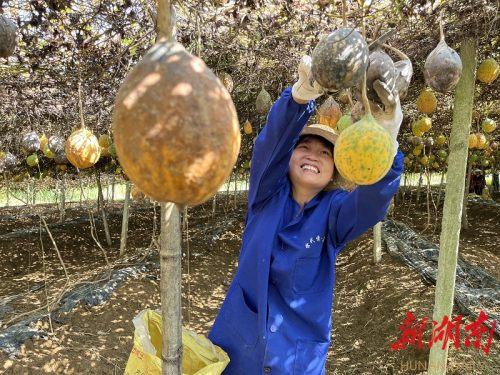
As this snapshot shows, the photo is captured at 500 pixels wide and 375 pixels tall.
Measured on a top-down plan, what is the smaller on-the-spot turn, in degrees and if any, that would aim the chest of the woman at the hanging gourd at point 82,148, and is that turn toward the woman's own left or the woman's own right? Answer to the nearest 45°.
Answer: approximately 135° to the woman's own right

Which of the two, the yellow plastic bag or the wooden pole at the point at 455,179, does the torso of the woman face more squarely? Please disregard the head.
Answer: the yellow plastic bag

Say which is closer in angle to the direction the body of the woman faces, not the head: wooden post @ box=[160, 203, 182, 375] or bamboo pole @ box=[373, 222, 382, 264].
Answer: the wooden post

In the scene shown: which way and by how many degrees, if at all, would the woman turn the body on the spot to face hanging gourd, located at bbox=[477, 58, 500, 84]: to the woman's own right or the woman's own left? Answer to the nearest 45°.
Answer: approximately 135° to the woman's own left

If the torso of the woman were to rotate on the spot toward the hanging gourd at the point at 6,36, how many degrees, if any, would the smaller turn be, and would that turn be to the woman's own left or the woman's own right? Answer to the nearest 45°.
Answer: approximately 45° to the woman's own right

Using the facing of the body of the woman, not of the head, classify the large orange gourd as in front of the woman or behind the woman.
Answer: in front

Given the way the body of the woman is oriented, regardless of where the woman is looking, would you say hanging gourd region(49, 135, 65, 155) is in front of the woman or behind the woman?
behind

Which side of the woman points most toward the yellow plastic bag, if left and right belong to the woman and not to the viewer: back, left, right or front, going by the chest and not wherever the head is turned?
right

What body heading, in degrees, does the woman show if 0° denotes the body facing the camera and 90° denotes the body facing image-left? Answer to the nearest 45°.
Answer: approximately 0°
